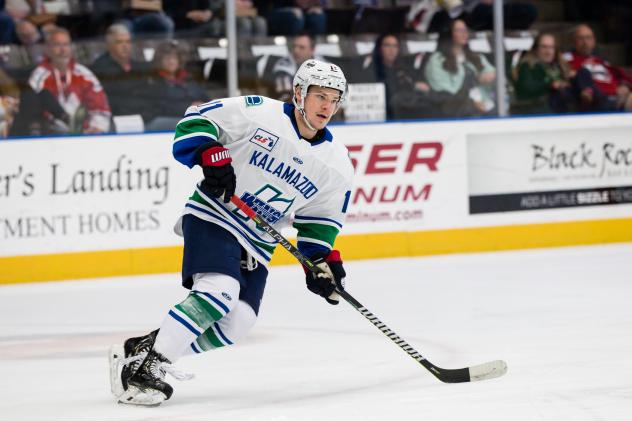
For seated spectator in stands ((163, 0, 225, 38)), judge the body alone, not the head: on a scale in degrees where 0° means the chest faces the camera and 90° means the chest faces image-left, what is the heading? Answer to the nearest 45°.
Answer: approximately 0°

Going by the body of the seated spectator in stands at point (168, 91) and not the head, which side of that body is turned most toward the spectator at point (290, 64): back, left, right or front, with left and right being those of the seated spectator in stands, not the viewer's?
left

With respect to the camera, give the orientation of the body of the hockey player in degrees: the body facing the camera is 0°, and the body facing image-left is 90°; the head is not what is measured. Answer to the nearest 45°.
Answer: approximately 315°

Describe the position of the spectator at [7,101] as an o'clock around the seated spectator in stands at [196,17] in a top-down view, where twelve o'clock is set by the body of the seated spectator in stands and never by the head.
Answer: The spectator is roughly at 2 o'clock from the seated spectator in stands.

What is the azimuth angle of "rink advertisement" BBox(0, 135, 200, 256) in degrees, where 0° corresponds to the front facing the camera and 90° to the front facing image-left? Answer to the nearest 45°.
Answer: approximately 0°
